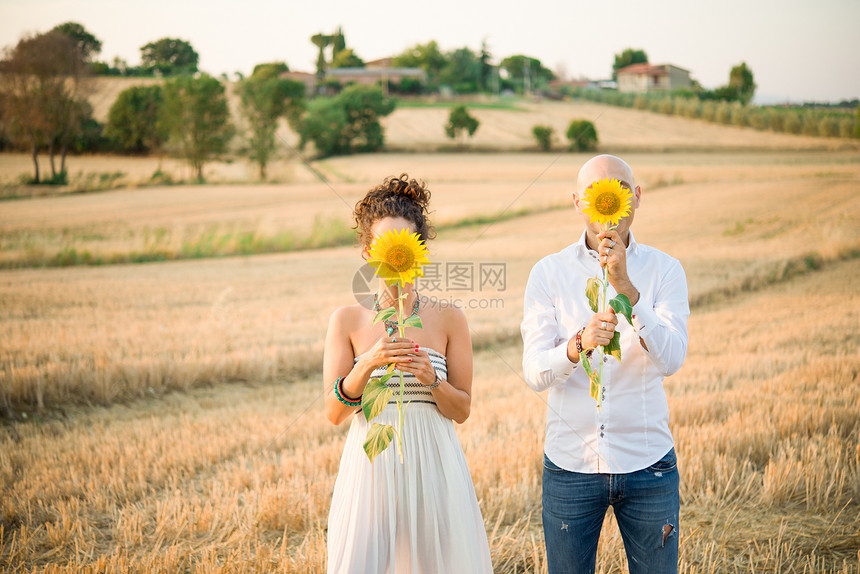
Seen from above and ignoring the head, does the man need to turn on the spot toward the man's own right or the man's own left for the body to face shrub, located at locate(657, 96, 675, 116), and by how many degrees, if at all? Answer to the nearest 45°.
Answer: approximately 180°

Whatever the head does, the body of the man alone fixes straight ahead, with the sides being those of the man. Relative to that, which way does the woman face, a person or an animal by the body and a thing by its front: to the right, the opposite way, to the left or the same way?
the same way

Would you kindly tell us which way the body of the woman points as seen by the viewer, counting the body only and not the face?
toward the camera

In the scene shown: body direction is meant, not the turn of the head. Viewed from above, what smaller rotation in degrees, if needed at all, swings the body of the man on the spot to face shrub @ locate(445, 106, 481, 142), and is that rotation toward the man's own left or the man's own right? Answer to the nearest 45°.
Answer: approximately 180°

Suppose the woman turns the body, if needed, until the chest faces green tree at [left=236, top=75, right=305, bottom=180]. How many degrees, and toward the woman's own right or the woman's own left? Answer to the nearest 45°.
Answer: approximately 180°

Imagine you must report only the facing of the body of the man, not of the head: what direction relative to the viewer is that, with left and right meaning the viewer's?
facing the viewer

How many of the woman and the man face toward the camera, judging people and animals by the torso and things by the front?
2

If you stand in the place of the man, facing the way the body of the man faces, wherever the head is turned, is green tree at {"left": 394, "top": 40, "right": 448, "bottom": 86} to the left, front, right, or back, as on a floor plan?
back

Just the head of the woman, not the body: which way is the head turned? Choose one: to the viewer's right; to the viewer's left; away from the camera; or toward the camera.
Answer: toward the camera

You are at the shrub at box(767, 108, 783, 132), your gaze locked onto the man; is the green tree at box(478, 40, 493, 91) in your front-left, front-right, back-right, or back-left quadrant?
back-right

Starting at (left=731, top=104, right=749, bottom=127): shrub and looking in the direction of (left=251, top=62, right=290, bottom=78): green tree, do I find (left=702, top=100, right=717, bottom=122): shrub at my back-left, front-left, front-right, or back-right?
front-right

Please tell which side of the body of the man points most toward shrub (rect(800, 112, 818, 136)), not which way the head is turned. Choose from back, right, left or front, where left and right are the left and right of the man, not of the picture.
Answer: back

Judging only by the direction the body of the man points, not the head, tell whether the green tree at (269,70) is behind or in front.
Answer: behind

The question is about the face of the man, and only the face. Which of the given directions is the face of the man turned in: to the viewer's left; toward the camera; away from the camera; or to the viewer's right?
toward the camera

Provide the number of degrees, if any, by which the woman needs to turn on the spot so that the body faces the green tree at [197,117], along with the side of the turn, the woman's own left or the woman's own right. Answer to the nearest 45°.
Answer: approximately 180°
